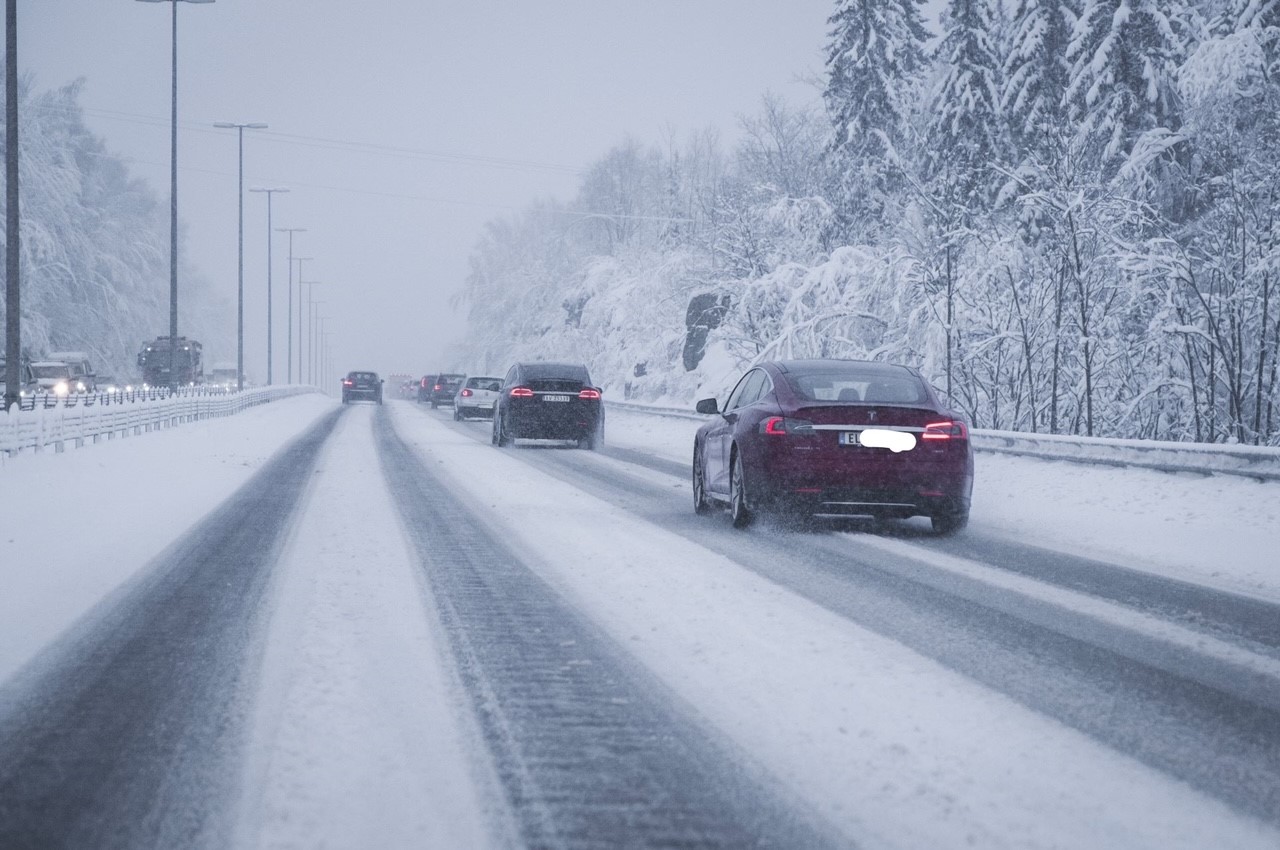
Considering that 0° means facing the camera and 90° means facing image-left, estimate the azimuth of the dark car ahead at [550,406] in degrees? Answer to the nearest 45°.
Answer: approximately 180°

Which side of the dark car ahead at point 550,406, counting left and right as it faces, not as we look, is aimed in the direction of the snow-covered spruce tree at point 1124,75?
right

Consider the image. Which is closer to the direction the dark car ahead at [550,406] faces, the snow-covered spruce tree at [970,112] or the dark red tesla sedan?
the snow-covered spruce tree

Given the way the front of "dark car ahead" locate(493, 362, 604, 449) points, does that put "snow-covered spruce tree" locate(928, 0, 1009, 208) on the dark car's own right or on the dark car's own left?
on the dark car's own right

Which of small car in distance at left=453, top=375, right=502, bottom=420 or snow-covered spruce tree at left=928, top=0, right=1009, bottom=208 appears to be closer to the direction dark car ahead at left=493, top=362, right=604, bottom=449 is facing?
the small car in distance

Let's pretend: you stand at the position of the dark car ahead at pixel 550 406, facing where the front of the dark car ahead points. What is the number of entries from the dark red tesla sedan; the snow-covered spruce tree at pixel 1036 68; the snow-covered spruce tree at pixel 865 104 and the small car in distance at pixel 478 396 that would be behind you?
1

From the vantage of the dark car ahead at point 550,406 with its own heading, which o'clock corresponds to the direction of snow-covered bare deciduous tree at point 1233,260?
The snow-covered bare deciduous tree is roughly at 4 o'clock from the dark car ahead.

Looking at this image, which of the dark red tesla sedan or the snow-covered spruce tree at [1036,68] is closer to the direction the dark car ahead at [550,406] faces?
the snow-covered spruce tree

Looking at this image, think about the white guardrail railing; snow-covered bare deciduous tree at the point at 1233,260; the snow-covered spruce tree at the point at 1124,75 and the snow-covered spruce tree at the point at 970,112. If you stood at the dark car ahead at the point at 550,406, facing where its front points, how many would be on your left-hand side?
1

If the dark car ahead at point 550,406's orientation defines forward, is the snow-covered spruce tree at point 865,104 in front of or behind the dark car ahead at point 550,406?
in front

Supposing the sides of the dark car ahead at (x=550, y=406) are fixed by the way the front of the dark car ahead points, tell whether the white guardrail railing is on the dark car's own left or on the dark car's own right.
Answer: on the dark car's own left

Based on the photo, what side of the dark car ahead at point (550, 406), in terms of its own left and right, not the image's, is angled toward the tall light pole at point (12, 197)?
left

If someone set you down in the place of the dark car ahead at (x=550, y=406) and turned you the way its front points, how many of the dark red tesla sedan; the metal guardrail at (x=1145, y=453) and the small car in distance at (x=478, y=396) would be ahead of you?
1

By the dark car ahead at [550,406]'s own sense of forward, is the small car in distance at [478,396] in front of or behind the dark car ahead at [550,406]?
in front
